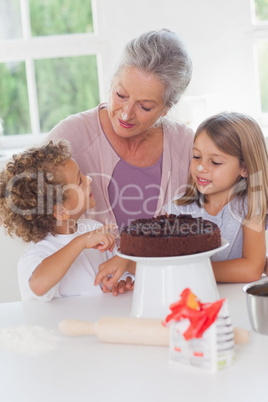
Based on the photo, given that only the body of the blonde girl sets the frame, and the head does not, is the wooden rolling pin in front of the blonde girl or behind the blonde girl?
in front

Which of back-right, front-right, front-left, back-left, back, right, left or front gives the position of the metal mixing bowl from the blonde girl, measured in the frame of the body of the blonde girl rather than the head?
front-left

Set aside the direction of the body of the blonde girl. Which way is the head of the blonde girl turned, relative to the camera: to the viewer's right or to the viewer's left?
to the viewer's left

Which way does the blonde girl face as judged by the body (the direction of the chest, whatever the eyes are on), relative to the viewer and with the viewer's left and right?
facing the viewer and to the left of the viewer

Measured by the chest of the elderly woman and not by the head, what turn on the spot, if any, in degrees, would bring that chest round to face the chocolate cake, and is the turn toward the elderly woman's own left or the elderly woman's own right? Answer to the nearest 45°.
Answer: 0° — they already face it

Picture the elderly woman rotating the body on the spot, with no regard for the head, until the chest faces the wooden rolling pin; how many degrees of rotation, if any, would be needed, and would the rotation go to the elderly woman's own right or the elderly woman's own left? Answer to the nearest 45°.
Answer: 0° — they already face it

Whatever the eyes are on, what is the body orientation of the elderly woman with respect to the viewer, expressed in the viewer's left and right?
facing the viewer

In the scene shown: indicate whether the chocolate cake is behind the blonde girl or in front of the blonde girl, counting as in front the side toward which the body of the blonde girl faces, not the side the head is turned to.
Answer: in front

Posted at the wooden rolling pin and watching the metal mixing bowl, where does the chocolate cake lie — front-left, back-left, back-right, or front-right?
front-left

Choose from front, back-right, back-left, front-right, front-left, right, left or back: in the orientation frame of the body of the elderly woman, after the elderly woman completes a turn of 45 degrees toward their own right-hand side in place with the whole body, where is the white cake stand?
front-left

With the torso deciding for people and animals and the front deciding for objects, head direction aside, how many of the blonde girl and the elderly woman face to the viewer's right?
0
